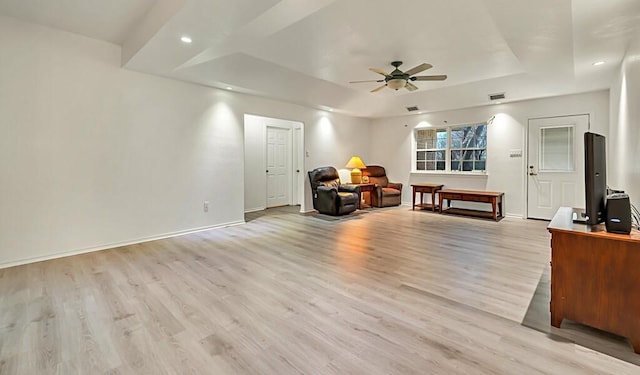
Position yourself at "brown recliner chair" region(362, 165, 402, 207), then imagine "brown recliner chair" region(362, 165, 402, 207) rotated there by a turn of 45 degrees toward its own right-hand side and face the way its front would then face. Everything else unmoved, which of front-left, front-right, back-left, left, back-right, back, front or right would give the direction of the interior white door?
right

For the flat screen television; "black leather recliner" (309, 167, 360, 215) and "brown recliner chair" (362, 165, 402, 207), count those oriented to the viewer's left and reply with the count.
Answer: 1

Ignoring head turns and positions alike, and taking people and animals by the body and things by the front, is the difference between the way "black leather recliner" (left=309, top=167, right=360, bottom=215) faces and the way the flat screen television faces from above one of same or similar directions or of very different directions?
very different directions

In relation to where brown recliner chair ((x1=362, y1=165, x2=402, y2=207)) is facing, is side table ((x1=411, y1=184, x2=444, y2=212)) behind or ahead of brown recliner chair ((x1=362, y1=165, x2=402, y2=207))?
ahead

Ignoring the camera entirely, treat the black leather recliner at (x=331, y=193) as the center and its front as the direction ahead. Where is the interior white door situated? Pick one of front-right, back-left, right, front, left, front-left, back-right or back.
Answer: back

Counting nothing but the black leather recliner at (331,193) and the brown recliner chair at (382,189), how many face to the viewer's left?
0

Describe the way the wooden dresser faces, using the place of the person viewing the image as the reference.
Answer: facing away from the viewer and to the left of the viewer

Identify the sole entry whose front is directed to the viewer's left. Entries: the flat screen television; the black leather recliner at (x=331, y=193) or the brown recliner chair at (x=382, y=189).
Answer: the flat screen television

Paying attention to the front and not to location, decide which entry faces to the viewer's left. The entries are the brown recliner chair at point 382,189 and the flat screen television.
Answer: the flat screen television

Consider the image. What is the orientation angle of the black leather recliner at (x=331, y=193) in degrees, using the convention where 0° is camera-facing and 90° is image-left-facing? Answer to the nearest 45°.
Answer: approximately 315°

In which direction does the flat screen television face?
to the viewer's left
